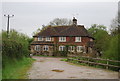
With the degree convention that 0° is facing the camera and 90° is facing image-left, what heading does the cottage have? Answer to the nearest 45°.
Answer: approximately 0°
